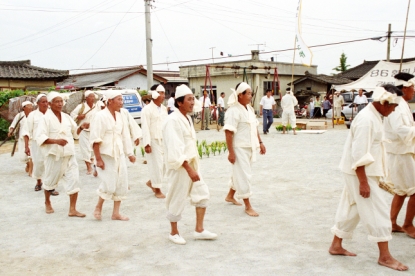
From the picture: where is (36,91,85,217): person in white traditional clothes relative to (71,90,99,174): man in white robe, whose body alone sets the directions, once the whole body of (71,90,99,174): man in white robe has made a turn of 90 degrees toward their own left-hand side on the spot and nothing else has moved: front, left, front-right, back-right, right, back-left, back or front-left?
back-right

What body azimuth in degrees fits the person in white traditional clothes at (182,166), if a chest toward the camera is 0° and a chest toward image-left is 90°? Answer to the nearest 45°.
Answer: approximately 315°

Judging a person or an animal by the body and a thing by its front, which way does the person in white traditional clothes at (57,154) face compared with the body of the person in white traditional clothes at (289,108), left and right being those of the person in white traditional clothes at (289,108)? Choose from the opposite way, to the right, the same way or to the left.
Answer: to the right
